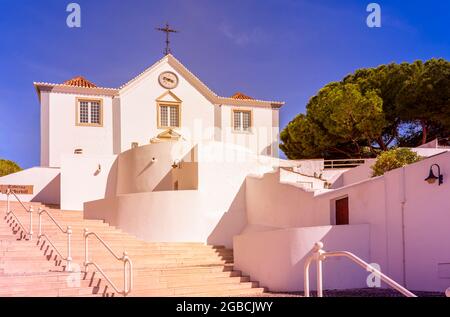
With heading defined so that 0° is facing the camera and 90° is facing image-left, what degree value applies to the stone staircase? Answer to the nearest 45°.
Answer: approximately 315°

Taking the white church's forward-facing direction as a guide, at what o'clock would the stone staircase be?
The stone staircase is roughly at 12 o'clock from the white church.

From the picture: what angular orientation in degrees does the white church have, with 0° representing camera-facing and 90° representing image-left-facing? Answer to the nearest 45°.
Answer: approximately 0°

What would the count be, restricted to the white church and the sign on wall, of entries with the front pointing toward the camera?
2

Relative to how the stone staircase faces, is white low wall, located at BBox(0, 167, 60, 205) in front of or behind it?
behind
